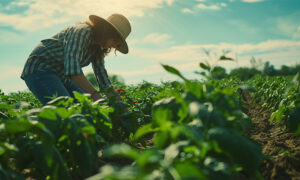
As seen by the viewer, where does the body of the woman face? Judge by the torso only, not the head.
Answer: to the viewer's right

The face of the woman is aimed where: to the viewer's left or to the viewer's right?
to the viewer's right
